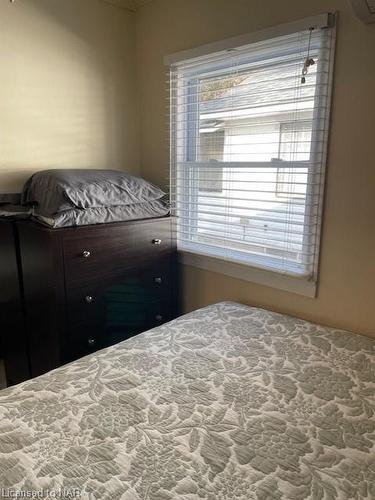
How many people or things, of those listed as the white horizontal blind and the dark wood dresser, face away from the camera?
0

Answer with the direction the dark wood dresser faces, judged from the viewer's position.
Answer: facing the viewer and to the right of the viewer

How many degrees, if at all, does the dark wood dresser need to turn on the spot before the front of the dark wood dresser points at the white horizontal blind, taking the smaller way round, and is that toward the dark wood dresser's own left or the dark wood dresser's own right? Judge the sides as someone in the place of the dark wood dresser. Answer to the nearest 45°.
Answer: approximately 45° to the dark wood dresser's own left

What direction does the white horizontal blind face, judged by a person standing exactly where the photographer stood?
facing the viewer and to the left of the viewer
